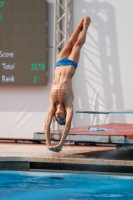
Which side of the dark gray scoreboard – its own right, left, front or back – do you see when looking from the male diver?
front

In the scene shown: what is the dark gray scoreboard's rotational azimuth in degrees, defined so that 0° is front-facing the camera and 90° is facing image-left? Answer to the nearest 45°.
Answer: approximately 0°
